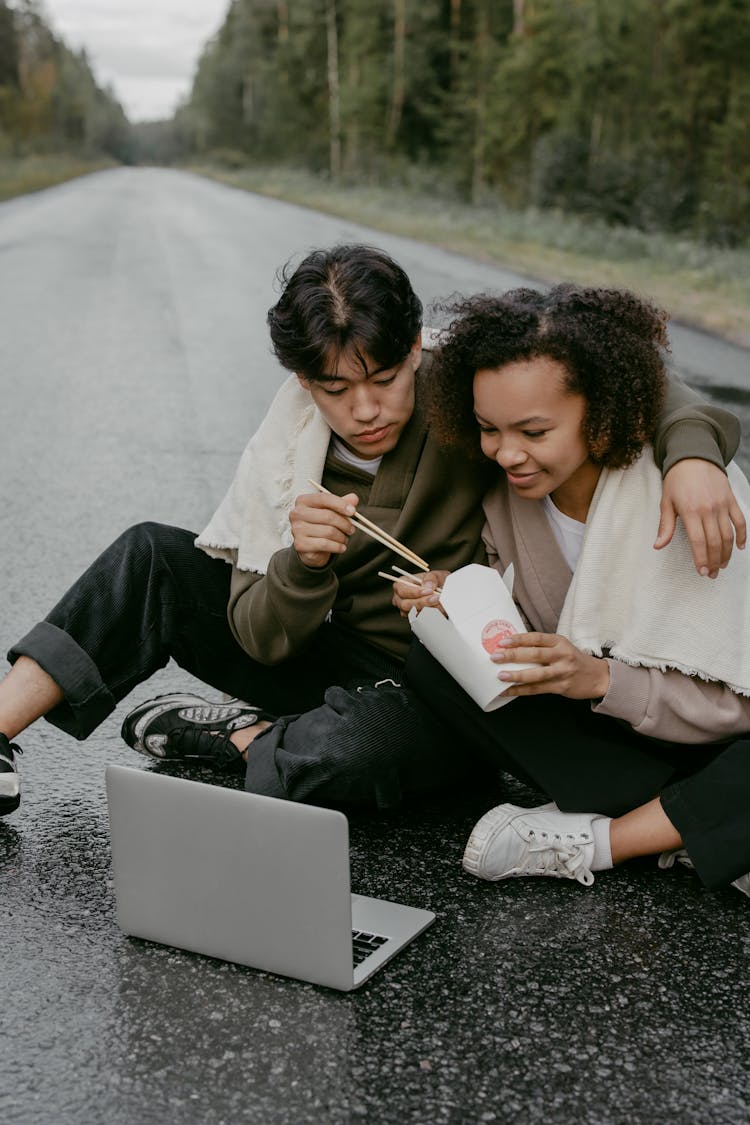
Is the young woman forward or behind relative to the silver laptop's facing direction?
forward

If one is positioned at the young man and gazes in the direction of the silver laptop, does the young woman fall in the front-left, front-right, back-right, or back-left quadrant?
front-left

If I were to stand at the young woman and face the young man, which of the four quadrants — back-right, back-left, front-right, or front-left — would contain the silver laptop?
front-left

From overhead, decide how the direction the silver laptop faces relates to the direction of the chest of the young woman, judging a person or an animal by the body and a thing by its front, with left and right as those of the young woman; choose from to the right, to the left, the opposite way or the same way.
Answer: the opposite way

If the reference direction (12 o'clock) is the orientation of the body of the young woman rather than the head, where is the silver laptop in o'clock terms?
The silver laptop is roughly at 12 o'clock from the young woman.

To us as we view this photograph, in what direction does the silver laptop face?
facing away from the viewer and to the right of the viewer

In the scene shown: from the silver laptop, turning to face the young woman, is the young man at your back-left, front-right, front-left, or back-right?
front-left

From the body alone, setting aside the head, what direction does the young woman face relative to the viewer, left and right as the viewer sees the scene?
facing the viewer and to the left of the viewer

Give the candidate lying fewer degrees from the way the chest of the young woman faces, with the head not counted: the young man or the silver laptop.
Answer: the silver laptop
